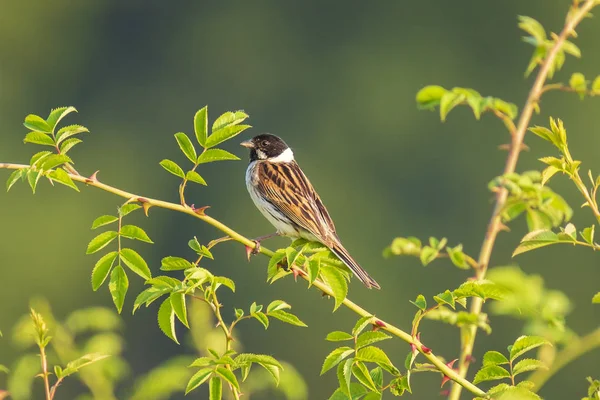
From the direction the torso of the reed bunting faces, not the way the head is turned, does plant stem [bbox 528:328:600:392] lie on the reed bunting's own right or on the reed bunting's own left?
on the reed bunting's own left

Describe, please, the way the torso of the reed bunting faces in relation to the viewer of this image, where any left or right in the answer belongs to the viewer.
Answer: facing to the left of the viewer
